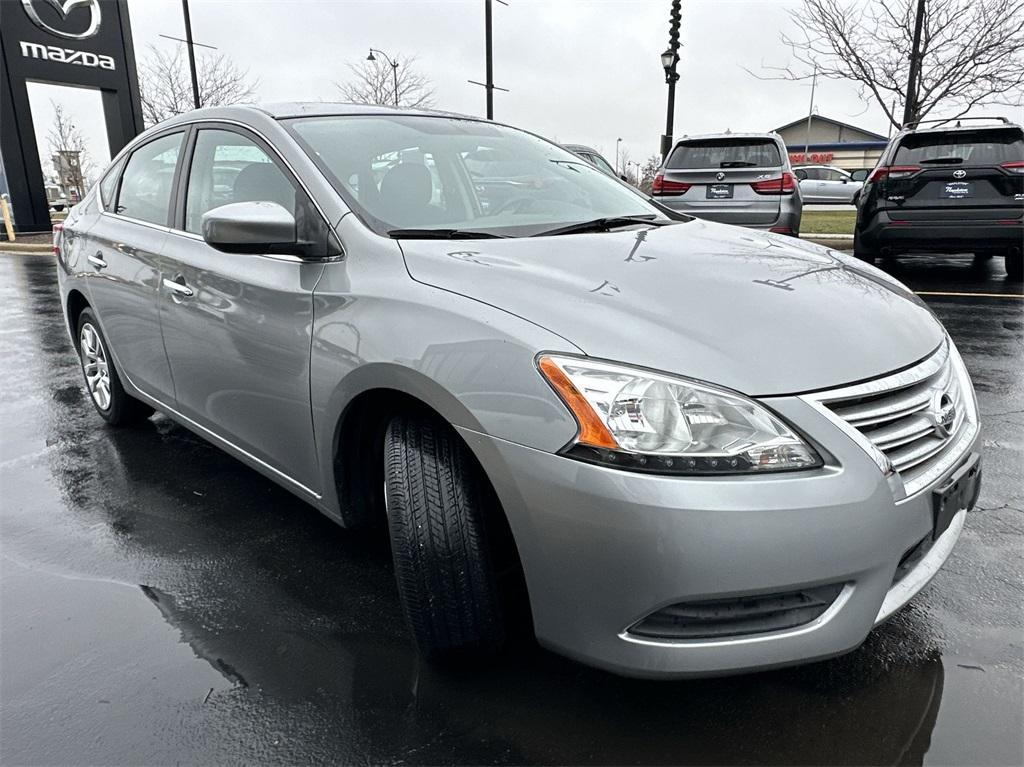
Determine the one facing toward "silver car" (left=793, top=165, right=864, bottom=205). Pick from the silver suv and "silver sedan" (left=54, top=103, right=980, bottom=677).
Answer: the silver suv

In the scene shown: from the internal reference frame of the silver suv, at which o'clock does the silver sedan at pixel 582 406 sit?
The silver sedan is roughly at 6 o'clock from the silver suv.

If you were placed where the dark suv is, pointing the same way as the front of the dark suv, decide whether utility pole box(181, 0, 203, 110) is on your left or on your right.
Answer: on your left

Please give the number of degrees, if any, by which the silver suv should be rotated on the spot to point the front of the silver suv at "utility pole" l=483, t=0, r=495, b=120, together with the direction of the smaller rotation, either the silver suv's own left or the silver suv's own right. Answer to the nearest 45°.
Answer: approximately 45° to the silver suv's own left

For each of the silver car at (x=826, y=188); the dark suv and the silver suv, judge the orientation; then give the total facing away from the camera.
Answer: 2

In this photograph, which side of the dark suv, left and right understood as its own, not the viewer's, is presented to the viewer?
back

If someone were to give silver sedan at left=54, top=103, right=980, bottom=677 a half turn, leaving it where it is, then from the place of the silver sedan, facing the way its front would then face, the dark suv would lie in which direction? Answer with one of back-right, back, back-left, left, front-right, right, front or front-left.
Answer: right

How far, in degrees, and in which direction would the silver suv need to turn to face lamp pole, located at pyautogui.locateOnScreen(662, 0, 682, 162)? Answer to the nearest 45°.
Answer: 0° — it already faces it

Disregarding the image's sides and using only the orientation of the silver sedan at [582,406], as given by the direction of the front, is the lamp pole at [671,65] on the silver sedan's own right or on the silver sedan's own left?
on the silver sedan's own left

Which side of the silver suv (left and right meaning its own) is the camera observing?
back
